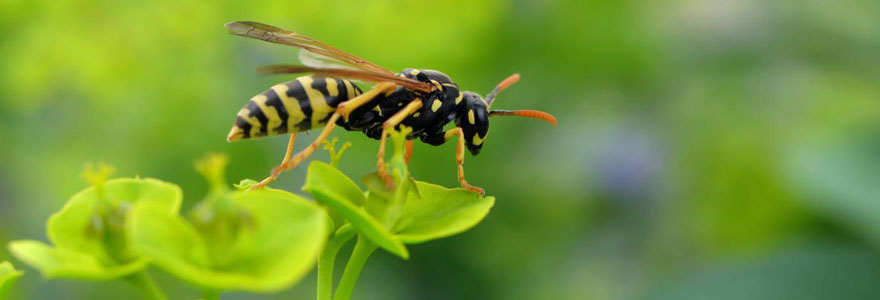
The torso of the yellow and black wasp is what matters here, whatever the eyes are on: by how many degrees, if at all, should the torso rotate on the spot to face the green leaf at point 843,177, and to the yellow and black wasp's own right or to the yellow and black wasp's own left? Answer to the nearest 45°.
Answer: approximately 45° to the yellow and black wasp's own left

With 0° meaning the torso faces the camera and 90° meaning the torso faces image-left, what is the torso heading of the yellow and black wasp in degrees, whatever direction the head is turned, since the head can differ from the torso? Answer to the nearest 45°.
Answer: approximately 270°

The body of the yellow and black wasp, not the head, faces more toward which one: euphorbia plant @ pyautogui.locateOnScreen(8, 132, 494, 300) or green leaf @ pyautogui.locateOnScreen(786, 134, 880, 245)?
the green leaf
